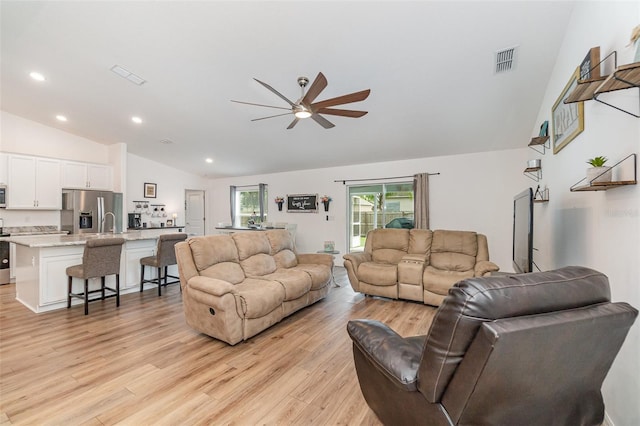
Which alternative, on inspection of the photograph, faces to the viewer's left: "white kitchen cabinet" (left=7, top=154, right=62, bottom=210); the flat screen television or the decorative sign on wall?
the flat screen television

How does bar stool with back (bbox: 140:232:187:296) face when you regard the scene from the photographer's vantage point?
facing away from the viewer and to the left of the viewer

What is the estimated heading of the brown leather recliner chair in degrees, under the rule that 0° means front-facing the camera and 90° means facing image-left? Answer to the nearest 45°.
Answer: approximately 135°

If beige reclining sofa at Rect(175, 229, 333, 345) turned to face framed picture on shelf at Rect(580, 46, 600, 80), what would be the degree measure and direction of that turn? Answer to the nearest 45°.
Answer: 0° — it already faces it

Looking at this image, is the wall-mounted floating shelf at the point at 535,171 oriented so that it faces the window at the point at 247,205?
yes

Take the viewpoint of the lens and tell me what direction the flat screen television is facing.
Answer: facing to the left of the viewer
